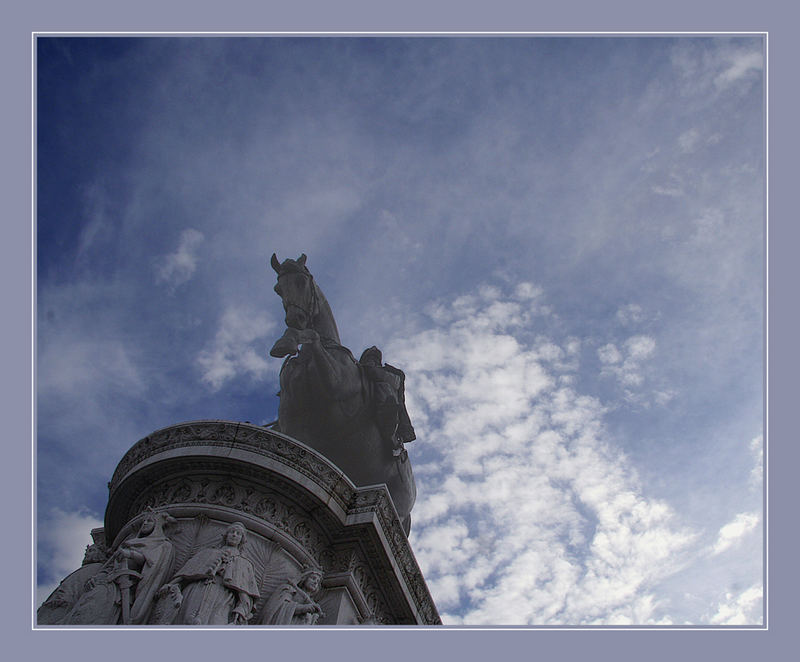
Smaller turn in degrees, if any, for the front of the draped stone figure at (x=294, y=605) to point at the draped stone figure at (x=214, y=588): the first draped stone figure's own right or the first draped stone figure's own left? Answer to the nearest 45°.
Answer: approximately 135° to the first draped stone figure's own right

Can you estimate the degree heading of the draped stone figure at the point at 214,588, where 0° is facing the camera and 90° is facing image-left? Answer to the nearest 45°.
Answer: approximately 0°

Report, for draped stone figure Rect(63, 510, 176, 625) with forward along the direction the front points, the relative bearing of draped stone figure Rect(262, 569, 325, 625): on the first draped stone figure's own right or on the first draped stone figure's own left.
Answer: on the first draped stone figure's own left

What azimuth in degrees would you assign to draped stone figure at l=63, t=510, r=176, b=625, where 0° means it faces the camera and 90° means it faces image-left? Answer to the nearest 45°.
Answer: approximately 45°

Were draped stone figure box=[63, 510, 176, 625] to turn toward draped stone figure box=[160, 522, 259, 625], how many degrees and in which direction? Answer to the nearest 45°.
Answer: approximately 90° to its left

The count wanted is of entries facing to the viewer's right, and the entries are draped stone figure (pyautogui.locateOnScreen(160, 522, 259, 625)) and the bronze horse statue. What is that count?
0
